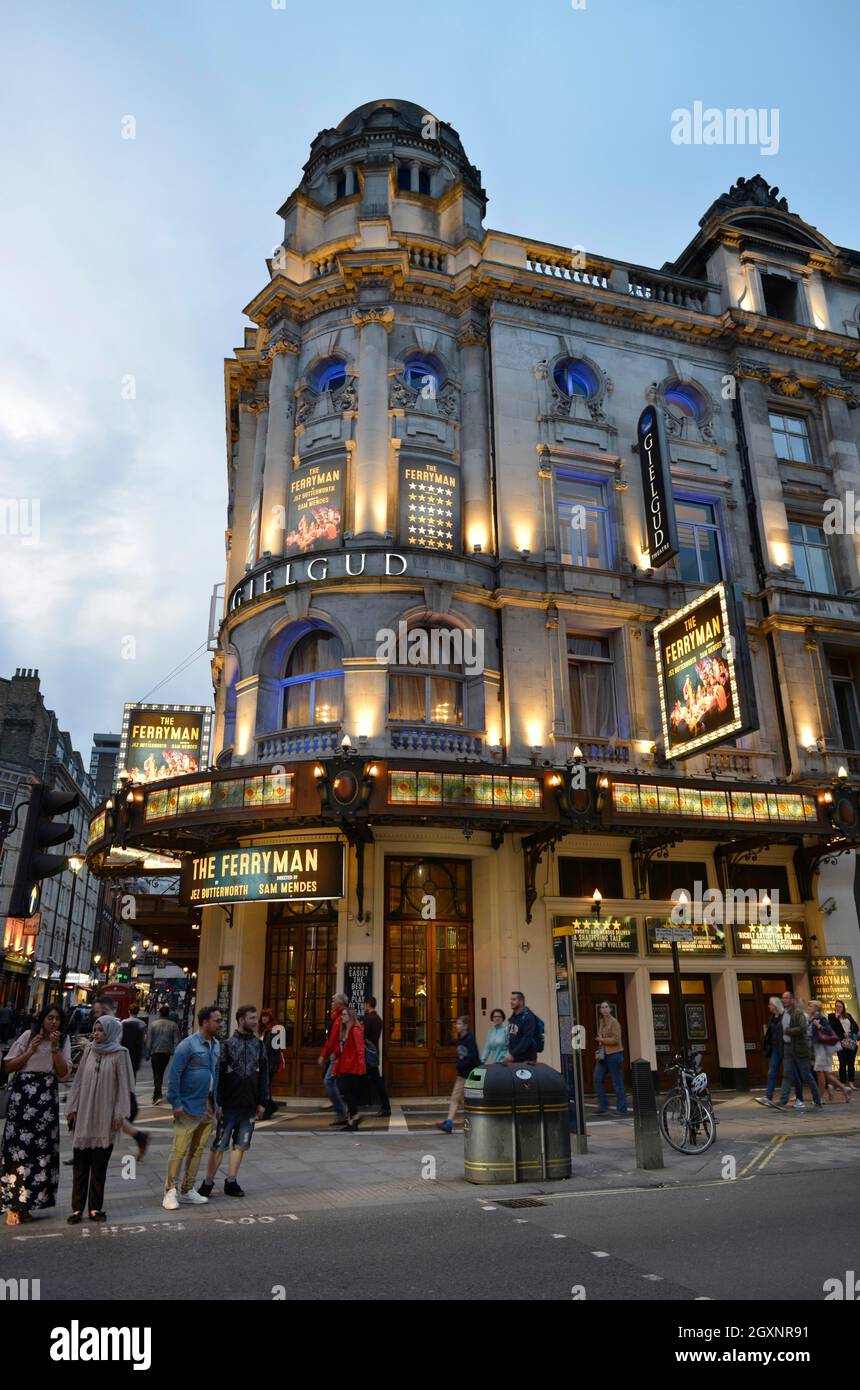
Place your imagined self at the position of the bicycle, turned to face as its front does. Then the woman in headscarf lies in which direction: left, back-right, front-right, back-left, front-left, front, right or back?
front

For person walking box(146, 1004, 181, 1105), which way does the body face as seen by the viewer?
away from the camera

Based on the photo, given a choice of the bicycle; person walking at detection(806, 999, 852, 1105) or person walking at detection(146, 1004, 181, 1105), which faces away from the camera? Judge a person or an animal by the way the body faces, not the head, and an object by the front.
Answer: person walking at detection(146, 1004, 181, 1105)

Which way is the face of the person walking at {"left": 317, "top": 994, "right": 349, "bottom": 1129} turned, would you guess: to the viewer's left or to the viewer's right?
to the viewer's left

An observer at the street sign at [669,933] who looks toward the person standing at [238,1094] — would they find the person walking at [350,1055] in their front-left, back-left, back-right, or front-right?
front-right

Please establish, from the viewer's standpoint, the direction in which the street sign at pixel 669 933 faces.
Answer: facing the viewer

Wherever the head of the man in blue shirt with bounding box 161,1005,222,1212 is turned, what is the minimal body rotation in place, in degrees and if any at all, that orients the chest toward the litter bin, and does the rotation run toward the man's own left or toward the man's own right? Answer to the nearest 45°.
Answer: approximately 45° to the man's own left

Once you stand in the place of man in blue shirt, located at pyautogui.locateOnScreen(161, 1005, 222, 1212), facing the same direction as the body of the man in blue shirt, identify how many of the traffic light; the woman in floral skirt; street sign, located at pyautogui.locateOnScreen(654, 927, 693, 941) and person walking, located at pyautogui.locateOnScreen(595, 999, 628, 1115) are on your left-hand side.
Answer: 2
